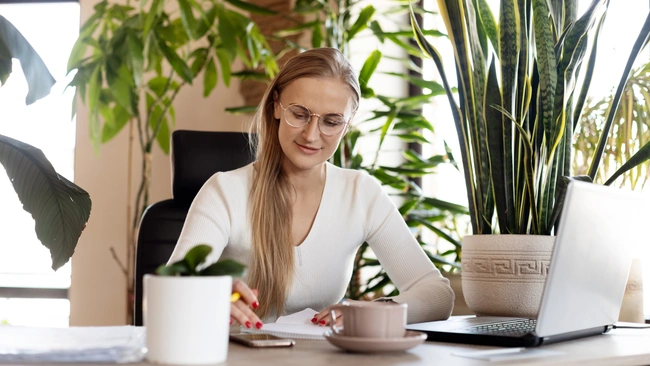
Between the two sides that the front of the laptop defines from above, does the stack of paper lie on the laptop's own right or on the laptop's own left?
on the laptop's own left

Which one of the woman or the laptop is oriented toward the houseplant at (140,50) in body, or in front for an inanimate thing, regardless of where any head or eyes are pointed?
the laptop

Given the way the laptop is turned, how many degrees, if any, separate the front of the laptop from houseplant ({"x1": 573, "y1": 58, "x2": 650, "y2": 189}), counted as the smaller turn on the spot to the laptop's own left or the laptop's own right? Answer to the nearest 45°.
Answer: approximately 45° to the laptop's own right

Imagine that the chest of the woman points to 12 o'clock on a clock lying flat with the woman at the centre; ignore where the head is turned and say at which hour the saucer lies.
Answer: The saucer is roughly at 12 o'clock from the woman.

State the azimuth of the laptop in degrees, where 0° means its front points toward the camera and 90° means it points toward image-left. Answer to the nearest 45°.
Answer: approximately 135°

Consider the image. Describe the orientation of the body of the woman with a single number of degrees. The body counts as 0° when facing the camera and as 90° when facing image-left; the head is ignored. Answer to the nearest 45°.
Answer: approximately 0°

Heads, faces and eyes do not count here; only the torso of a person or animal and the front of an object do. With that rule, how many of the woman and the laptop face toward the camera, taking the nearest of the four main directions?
1

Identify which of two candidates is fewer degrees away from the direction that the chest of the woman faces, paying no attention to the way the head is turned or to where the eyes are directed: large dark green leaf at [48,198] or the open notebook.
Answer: the open notebook

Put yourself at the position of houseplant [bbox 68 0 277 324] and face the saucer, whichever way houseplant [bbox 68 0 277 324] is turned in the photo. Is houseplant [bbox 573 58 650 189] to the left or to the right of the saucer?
left

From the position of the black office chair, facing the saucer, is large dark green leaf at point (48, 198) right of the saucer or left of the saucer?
right

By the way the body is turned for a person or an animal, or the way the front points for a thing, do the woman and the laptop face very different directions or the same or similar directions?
very different directions

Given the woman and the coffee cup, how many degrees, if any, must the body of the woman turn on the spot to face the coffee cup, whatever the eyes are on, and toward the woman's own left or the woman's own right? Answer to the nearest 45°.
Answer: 0° — they already face it
